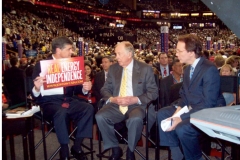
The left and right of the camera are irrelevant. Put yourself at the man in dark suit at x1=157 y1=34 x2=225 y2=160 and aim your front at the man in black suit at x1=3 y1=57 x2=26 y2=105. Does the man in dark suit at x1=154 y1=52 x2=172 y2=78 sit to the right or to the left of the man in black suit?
right

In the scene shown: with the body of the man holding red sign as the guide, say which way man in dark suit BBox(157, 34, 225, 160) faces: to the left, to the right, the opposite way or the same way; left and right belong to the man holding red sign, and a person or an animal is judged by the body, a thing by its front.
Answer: to the right

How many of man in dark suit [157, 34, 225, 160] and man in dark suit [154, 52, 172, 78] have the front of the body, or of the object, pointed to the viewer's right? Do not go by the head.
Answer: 0

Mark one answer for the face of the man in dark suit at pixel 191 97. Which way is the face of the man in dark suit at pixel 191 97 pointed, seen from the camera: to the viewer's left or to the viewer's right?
to the viewer's left

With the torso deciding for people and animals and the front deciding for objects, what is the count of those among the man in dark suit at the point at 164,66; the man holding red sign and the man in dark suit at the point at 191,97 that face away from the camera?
0

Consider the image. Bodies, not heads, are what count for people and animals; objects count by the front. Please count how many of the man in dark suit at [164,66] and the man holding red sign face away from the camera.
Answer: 0

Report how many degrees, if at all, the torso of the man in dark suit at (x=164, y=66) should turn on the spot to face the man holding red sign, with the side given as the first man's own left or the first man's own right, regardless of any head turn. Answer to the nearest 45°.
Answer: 0° — they already face them

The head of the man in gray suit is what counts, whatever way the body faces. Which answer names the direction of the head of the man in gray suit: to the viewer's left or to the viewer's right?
to the viewer's left

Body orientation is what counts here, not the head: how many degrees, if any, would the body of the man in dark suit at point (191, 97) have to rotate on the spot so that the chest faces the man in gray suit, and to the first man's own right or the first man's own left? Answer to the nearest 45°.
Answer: approximately 90° to the first man's own right

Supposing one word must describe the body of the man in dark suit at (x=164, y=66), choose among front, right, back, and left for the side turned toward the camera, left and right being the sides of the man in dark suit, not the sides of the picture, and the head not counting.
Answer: front

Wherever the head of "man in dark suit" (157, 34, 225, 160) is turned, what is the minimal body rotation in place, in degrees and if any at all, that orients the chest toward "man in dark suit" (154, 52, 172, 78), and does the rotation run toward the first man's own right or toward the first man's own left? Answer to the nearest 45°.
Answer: approximately 135° to the first man's own right

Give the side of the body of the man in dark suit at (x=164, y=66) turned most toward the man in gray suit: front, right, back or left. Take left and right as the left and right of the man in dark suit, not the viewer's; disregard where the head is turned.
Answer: front

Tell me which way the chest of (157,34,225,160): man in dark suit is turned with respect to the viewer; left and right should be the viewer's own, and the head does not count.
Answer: facing the viewer and to the left of the viewer

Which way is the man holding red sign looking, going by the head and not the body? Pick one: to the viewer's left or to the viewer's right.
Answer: to the viewer's right

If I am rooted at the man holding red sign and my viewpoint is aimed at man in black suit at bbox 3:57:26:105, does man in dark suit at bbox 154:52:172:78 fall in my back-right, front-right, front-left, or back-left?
front-right
